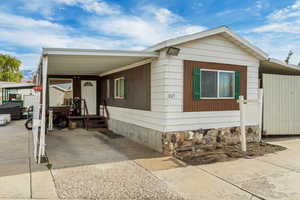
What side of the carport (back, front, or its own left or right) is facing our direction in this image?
front

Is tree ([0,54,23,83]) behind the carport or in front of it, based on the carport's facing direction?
behind
